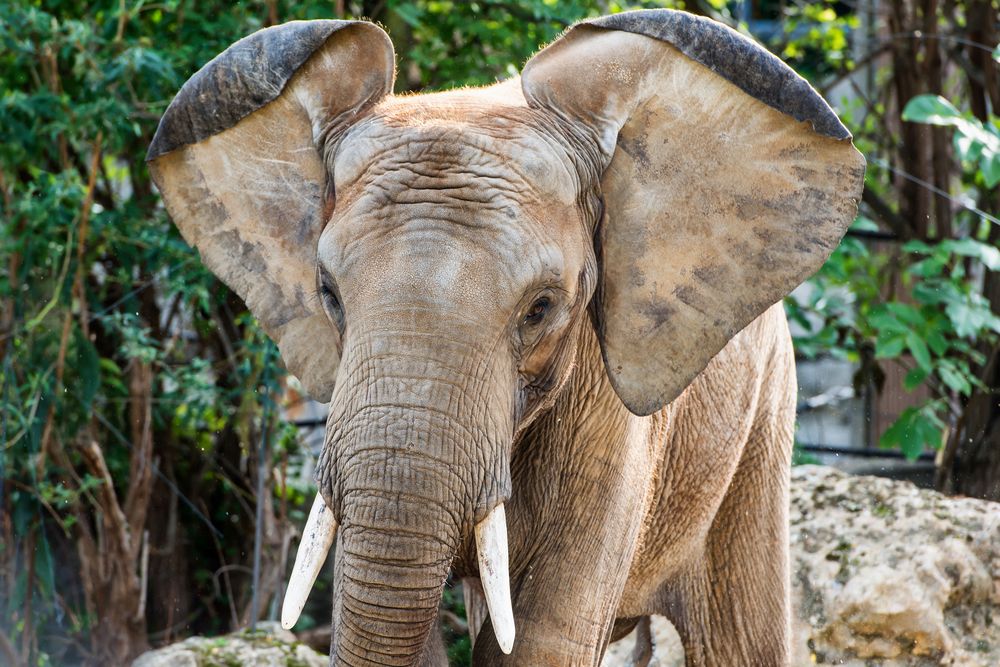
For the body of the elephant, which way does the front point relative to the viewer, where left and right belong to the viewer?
facing the viewer and to the left of the viewer

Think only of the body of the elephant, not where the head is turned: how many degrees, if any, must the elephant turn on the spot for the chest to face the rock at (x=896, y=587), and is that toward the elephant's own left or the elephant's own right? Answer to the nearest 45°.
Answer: approximately 180°
